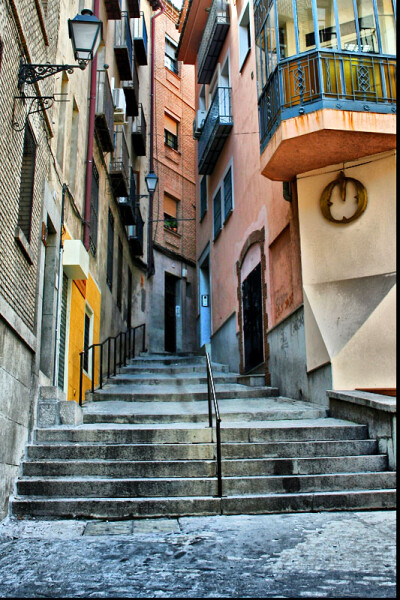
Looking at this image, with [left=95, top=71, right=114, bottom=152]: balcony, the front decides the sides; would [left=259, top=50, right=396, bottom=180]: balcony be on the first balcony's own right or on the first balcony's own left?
on the first balcony's own right

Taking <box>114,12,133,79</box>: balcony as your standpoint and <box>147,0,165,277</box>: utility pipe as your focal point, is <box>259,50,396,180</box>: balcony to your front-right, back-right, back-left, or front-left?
back-right

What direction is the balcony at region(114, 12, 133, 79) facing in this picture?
to the viewer's right

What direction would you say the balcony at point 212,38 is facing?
to the viewer's left

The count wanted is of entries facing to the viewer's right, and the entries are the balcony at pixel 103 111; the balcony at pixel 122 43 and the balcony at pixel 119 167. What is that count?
3

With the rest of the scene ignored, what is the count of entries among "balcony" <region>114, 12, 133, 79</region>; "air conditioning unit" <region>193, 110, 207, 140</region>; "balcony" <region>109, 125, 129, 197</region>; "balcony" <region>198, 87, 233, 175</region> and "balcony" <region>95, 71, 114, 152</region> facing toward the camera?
0

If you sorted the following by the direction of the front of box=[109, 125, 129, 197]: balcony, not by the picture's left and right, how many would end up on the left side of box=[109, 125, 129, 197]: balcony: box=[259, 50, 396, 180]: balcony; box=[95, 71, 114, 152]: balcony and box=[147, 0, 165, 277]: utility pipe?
1

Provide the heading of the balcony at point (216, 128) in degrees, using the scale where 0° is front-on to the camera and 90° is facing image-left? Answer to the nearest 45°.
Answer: approximately 90°

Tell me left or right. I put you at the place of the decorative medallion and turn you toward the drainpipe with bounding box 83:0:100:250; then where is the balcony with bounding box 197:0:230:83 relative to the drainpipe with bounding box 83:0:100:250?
right

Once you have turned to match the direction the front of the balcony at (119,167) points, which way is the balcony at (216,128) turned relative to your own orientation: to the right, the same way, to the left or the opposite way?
the opposite way

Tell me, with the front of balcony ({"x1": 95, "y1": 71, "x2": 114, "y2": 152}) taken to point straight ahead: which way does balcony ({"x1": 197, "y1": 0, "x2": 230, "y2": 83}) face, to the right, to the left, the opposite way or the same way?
the opposite way

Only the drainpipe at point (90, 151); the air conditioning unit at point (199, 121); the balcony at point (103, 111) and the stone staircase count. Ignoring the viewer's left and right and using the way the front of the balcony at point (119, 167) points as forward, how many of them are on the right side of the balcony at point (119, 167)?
3

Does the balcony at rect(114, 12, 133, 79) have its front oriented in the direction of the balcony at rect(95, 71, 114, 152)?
no

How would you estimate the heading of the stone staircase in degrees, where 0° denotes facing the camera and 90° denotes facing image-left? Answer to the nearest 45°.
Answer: approximately 0°

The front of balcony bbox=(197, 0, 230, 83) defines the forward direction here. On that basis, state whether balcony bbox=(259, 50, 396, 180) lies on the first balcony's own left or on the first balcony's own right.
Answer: on the first balcony's own left
